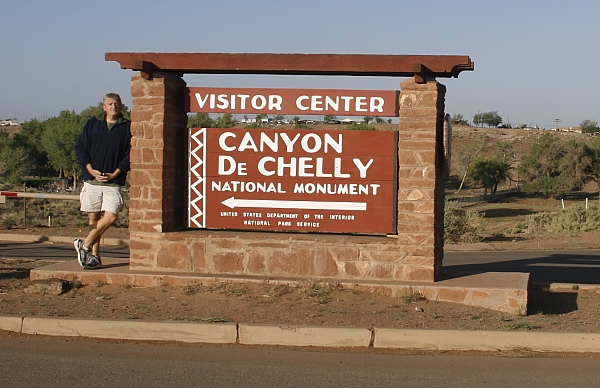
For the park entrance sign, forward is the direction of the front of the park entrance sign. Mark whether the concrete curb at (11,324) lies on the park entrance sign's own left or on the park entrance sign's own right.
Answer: on the park entrance sign's own right

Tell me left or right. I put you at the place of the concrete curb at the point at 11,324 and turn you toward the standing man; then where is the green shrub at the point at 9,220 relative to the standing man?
left

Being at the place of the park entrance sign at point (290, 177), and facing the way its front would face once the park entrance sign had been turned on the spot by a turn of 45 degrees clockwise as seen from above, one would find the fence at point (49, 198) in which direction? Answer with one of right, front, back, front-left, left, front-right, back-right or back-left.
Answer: right

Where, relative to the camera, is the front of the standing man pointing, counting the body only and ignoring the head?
toward the camera

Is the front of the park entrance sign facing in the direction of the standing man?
no

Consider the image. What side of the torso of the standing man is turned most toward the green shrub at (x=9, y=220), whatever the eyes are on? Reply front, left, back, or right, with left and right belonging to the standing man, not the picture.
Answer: back

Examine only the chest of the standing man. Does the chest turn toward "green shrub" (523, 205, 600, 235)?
no

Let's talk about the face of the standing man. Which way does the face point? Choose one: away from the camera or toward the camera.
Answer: toward the camera

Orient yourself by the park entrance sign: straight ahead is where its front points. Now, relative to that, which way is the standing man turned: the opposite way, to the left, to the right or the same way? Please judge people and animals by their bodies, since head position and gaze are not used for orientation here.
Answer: the same way

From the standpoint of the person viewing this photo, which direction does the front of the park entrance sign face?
facing the viewer

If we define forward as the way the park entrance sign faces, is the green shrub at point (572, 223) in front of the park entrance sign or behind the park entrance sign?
behind

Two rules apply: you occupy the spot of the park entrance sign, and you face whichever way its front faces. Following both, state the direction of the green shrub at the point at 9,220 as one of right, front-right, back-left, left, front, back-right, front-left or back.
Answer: back-right

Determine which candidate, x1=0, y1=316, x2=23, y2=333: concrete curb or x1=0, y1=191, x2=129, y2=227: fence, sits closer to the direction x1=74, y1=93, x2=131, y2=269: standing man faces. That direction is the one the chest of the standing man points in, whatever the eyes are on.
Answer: the concrete curb

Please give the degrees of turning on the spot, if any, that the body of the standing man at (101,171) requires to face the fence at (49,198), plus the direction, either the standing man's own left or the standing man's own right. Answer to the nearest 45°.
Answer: approximately 180°

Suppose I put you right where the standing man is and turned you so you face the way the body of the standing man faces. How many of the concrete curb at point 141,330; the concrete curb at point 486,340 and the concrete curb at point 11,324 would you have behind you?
0

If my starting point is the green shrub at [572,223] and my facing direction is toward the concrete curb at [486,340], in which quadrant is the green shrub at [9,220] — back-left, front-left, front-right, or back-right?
front-right

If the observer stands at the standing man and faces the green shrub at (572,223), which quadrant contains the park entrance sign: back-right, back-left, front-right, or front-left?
front-right

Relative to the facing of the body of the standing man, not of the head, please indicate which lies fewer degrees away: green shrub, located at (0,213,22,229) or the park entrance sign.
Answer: the park entrance sign

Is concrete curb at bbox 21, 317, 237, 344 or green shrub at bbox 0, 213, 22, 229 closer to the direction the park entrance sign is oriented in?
the concrete curb

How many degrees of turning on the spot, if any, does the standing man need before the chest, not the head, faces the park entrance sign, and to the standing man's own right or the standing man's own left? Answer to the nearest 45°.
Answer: approximately 90° to the standing man's own left

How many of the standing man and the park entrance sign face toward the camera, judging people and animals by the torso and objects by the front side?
2
